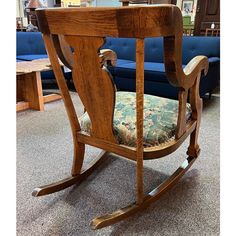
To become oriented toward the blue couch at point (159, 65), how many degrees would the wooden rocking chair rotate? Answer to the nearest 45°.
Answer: approximately 45° to its left

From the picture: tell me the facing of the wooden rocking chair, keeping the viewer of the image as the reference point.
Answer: facing away from the viewer and to the right of the viewer

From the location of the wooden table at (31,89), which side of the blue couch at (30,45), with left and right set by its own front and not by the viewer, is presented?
front

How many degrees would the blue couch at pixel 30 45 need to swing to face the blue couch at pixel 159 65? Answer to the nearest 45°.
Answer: approximately 45° to its left

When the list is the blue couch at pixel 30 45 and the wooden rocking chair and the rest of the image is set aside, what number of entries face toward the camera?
1

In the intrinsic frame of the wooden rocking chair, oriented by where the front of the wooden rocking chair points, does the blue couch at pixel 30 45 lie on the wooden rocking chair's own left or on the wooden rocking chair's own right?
on the wooden rocking chair's own left

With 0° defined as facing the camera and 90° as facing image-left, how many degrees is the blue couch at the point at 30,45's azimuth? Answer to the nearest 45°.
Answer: approximately 0°
